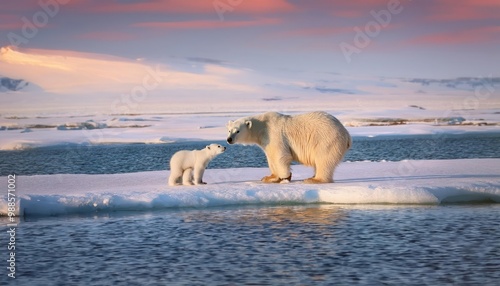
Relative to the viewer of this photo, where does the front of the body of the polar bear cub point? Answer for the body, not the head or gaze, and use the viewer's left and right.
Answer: facing to the right of the viewer

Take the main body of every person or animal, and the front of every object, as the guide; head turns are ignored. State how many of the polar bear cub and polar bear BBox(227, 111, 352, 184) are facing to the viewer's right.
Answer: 1

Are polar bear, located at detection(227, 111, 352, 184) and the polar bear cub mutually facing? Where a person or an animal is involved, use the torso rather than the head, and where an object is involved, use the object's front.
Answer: yes

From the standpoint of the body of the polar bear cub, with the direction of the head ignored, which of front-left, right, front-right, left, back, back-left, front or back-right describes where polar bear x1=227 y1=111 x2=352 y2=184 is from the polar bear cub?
front

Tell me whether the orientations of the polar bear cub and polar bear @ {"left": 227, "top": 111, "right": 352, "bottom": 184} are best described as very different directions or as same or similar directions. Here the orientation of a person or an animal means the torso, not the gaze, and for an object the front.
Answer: very different directions

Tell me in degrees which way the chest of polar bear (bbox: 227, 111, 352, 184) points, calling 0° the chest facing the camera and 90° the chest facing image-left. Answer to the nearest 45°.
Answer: approximately 90°

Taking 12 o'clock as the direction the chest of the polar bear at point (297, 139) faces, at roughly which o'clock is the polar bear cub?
The polar bear cub is roughly at 12 o'clock from the polar bear.
